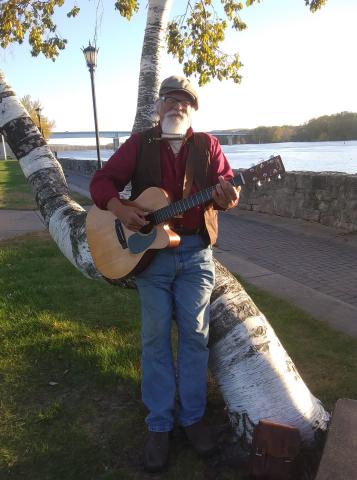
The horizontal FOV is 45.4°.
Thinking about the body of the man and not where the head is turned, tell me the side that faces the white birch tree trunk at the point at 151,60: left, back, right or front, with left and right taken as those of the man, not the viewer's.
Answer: back

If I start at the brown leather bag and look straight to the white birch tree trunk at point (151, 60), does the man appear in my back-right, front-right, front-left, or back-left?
front-left

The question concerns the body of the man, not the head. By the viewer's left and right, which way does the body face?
facing the viewer

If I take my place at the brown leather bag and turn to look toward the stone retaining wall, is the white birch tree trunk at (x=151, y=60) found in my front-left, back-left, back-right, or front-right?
front-left

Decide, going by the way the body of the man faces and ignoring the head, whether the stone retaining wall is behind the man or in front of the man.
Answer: behind
